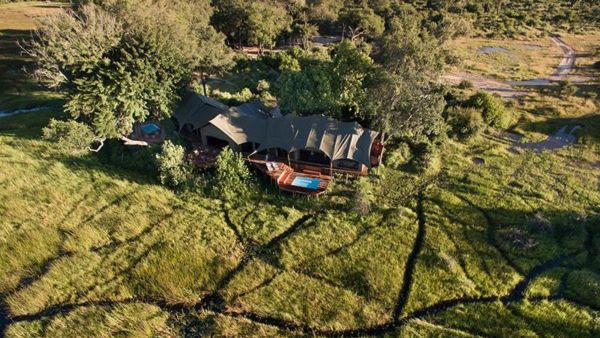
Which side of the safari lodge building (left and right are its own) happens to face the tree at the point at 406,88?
left

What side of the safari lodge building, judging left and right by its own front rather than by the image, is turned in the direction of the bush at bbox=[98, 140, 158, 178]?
right

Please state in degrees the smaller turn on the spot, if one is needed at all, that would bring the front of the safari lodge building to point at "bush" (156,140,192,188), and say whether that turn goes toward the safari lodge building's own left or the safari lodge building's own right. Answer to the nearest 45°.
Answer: approximately 90° to the safari lodge building's own right

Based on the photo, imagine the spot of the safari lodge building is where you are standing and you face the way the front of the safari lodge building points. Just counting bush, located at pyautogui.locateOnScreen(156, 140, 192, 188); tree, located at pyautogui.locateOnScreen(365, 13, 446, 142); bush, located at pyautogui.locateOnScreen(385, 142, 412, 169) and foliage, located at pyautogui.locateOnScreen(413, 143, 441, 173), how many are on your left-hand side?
3

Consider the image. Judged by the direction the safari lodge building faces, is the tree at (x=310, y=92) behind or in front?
behind

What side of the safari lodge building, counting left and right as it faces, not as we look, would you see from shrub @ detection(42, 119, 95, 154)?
right

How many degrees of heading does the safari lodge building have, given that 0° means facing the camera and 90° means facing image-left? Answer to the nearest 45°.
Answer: approximately 0°

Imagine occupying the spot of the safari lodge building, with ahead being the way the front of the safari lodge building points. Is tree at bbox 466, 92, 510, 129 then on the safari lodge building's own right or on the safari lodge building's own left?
on the safari lodge building's own left
